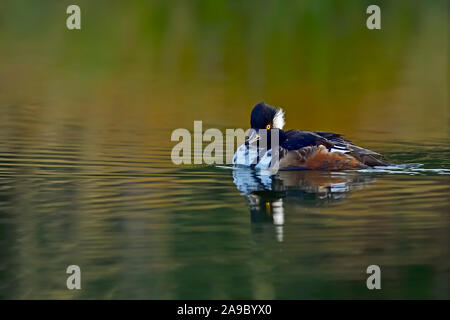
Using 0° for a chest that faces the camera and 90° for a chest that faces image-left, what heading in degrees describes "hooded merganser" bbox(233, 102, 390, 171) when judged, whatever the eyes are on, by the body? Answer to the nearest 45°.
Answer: approximately 90°
